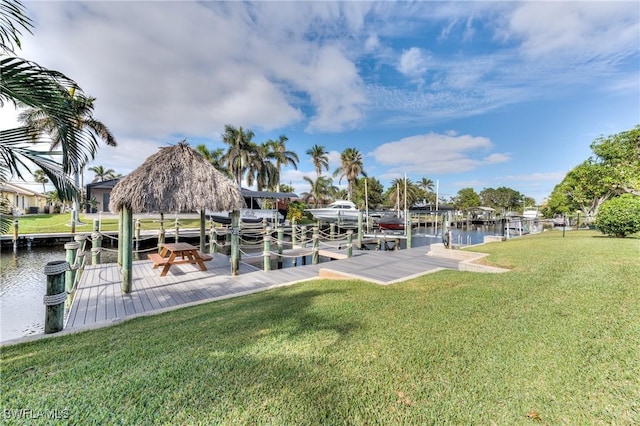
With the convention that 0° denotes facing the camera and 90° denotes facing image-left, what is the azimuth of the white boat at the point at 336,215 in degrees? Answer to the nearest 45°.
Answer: approximately 90°

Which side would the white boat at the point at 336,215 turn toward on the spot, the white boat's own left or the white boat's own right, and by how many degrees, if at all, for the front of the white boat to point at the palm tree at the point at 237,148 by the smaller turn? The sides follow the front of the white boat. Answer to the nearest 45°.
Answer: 0° — it already faces it

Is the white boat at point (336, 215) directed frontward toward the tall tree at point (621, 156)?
no

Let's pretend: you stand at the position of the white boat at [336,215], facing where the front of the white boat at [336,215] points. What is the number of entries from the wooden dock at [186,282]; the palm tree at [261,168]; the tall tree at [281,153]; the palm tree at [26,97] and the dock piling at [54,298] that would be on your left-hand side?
3

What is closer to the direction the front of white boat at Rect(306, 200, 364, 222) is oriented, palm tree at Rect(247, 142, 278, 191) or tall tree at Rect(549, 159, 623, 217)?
the palm tree

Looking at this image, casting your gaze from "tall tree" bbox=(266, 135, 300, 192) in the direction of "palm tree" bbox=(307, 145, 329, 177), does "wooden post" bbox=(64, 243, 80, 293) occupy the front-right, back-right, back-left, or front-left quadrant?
back-right

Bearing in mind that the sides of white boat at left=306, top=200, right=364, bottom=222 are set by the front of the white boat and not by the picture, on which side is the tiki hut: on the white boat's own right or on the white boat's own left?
on the white boat's own left

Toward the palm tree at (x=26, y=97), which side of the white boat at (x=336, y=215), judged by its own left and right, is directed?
left

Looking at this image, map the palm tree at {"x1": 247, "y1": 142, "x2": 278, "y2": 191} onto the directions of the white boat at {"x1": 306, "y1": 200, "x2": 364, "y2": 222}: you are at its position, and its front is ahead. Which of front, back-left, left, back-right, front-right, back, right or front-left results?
front-right

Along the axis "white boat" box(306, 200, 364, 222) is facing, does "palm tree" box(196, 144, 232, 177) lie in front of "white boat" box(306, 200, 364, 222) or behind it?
in front

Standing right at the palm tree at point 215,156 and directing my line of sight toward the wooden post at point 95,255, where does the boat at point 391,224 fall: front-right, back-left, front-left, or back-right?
front-left

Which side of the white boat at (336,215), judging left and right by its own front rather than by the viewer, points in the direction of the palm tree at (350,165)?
right

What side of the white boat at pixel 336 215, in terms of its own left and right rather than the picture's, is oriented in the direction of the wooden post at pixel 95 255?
left

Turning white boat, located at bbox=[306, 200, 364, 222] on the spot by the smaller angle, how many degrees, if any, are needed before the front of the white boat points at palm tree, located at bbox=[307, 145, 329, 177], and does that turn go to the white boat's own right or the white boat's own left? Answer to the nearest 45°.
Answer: approximately 90° to the white boat's own right
